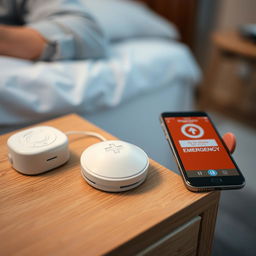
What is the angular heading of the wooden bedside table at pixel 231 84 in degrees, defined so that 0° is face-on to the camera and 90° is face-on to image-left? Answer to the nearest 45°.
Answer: approximately 45°

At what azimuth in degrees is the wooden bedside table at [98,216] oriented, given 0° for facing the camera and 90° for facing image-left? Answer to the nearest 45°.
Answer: approximately 315°

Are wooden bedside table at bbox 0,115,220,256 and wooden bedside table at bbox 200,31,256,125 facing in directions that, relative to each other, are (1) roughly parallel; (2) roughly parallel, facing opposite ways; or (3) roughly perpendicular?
roughly perpendicular

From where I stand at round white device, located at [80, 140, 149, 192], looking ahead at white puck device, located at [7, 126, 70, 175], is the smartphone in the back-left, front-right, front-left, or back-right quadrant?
back-right

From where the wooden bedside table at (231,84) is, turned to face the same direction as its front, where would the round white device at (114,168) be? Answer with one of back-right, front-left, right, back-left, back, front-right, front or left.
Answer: front-left

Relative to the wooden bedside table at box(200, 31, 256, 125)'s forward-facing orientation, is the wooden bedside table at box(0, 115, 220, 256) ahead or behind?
ahead

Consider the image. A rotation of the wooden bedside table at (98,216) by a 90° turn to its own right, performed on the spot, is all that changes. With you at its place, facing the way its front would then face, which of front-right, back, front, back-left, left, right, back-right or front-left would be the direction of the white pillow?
back-right

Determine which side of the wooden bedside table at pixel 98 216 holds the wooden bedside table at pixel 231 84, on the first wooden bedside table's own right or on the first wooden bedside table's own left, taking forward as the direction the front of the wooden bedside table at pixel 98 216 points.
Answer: on the first wooden bedside table's own left

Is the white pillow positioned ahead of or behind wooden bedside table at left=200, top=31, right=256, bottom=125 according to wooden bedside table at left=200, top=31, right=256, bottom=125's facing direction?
ahead
